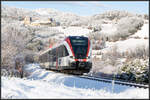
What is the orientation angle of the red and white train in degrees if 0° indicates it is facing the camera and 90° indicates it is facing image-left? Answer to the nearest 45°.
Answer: approximately 315°
